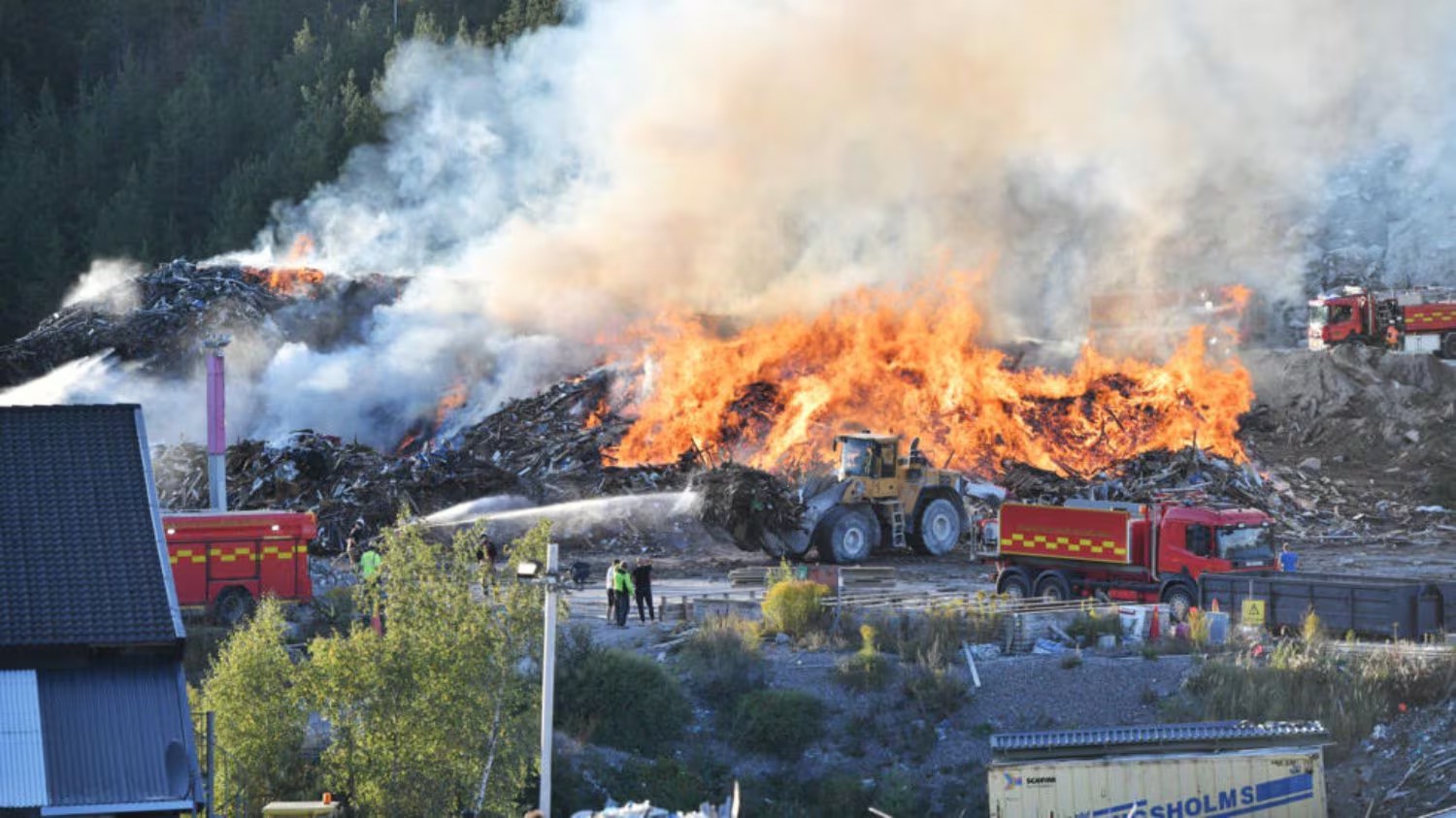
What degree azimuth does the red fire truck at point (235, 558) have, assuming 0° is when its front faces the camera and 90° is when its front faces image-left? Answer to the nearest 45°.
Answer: approximately 90°

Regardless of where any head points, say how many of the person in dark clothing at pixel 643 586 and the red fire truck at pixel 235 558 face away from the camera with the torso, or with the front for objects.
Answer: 1

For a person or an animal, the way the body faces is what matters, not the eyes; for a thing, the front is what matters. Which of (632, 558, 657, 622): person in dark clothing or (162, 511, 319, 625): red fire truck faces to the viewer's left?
the red fire truck

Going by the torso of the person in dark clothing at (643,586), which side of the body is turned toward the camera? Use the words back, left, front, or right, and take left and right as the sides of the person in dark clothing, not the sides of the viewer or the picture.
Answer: back

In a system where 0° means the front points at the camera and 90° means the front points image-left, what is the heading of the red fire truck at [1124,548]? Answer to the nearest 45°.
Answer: approximately 315°

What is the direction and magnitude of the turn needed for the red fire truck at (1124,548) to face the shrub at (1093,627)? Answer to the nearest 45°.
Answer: approximately 45° to its right

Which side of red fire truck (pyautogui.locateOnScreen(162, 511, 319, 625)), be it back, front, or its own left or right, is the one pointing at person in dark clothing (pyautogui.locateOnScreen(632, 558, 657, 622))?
back

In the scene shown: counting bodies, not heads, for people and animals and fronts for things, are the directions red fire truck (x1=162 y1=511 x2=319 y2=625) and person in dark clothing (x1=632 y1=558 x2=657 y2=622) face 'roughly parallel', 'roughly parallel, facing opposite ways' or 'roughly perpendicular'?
roughly perpendicular

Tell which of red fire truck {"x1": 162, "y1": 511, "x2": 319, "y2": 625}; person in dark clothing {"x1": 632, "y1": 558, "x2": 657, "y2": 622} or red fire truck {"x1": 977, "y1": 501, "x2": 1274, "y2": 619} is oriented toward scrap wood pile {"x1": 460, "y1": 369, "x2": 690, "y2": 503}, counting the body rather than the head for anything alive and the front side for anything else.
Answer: the person in dark clothing

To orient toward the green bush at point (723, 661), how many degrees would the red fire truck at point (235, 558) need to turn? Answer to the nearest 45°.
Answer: approximately 135° to its left

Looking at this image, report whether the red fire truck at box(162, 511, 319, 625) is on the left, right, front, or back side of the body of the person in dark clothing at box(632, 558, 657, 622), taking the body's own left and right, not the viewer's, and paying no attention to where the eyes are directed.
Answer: left

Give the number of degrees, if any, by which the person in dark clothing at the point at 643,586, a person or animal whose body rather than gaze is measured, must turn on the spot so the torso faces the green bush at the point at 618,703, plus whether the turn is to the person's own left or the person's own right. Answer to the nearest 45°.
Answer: approximately 180°
